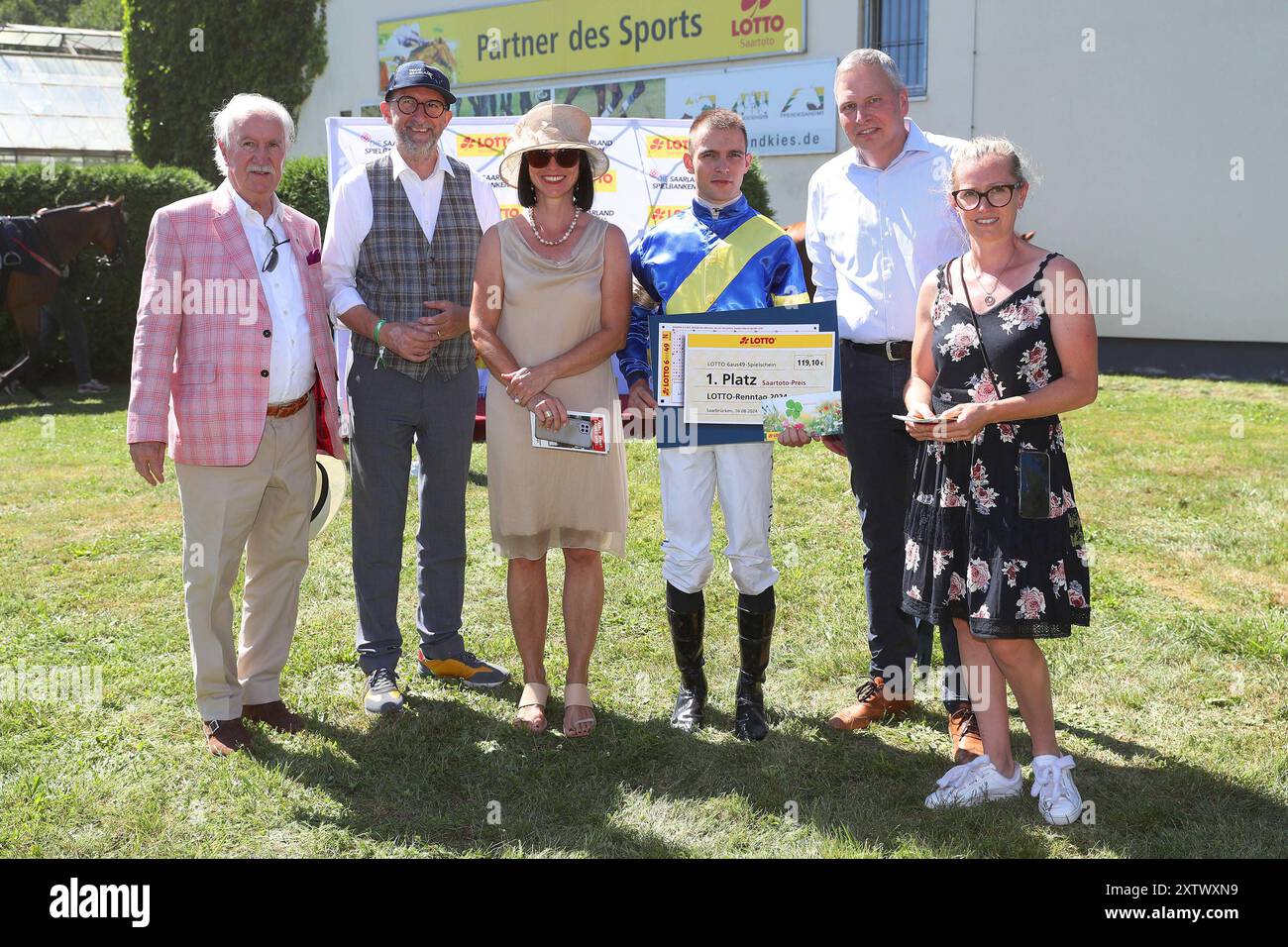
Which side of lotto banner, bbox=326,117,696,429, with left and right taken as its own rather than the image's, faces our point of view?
front

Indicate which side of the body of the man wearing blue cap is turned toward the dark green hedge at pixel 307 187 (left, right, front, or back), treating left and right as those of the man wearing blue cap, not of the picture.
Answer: back

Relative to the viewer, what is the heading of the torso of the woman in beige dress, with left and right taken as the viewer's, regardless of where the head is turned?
facing the viewer

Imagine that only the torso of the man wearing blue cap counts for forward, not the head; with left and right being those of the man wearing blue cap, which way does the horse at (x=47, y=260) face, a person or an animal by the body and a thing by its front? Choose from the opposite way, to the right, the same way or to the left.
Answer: to the left

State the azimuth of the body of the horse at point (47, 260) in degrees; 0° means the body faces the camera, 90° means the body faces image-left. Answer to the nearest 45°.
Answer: approximately 270°

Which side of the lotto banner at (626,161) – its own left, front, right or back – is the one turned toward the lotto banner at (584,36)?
back

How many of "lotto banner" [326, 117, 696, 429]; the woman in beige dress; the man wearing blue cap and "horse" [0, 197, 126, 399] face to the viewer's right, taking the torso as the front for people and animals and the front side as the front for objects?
1

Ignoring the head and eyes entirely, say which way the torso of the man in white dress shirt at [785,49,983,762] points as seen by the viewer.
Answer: toward the camera

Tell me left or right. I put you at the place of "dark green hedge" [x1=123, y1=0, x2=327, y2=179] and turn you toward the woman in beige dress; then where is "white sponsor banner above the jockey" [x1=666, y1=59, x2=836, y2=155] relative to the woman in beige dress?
left

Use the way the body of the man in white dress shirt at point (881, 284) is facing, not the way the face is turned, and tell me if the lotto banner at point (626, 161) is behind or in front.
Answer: behind

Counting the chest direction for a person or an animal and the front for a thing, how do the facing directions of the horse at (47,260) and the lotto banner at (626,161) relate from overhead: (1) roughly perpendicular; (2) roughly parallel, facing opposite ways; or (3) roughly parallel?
roughly perpendicular
